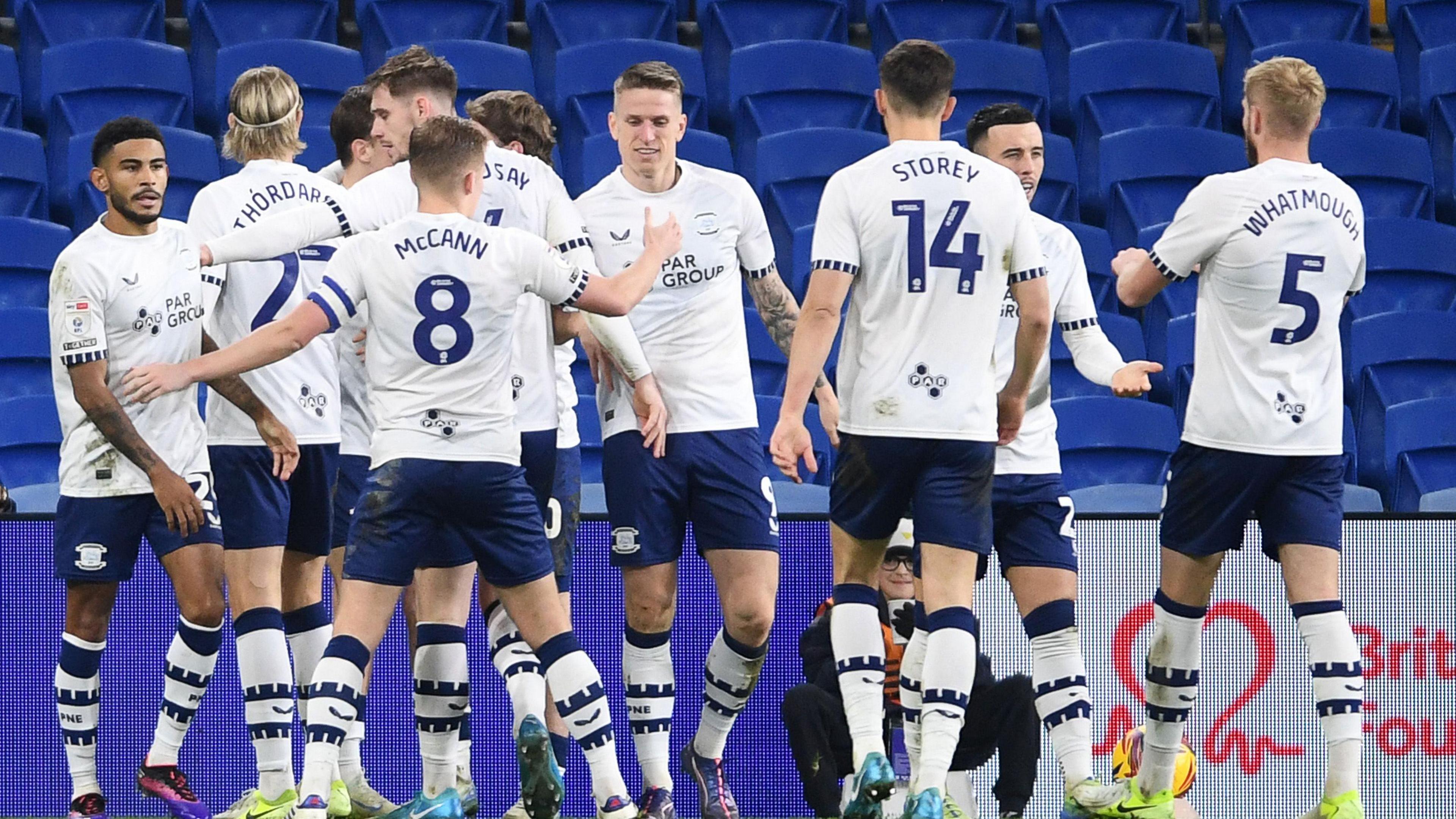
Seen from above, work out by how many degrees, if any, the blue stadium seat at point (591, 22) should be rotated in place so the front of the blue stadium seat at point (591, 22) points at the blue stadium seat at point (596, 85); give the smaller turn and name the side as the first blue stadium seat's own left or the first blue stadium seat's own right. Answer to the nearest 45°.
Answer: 0° — it already faces it

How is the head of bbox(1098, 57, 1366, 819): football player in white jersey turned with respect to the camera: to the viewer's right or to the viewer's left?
to the viewer's left

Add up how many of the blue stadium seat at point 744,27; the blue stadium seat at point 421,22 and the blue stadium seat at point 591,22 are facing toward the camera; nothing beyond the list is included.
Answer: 3

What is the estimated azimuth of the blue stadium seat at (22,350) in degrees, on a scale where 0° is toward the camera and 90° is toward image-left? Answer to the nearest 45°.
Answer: approximately 0°

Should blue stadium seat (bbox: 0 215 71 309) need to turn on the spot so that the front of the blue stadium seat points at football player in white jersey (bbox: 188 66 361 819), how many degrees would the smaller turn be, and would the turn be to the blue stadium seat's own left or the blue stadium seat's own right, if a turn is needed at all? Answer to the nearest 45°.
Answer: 0° — it already faces them

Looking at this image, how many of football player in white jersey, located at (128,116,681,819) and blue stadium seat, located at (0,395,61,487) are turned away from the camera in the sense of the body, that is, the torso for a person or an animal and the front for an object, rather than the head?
1

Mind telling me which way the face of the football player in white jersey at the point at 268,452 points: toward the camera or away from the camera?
away from the camera

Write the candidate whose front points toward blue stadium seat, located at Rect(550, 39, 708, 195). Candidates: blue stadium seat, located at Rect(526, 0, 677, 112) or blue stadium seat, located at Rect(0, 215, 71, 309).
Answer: blue stadium seat, located at Rect(526, 0, 677, 112)

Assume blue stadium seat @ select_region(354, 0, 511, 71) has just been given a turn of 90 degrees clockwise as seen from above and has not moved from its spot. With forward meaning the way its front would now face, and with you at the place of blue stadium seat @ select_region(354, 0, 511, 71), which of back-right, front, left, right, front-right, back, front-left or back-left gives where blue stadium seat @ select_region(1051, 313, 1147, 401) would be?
back-left

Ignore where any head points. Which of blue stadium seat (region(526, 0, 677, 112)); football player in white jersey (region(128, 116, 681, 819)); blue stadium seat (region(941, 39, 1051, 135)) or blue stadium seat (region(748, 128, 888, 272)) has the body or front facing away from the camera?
the football player in white jersey

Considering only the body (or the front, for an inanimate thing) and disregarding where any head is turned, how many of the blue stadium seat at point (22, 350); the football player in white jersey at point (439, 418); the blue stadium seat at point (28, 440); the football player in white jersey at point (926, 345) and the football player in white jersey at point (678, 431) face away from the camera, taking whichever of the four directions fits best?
2

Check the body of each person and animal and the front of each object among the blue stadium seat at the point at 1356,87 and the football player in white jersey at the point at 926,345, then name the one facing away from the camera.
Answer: the football player in white jersey

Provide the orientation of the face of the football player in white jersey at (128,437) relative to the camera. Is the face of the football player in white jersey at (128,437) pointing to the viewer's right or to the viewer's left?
to the viewer's right

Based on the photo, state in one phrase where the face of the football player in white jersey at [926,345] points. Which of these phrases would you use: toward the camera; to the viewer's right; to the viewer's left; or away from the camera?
away from the camera

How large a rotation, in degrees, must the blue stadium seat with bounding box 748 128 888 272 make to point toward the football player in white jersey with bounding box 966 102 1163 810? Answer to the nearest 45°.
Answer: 0° — it already faces them

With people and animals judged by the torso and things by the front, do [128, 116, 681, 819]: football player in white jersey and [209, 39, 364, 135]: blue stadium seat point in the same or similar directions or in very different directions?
very different directions
